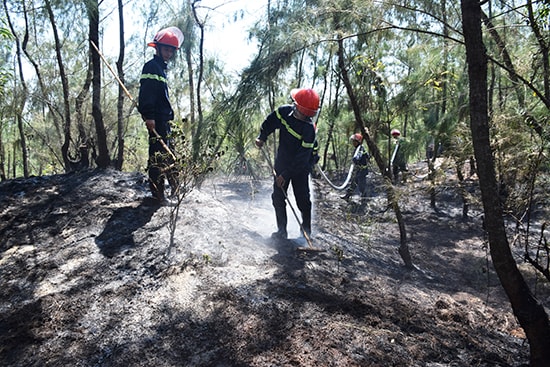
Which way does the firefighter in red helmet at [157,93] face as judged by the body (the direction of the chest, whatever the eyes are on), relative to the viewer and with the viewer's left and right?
facing the viewer and to the right of the viewer

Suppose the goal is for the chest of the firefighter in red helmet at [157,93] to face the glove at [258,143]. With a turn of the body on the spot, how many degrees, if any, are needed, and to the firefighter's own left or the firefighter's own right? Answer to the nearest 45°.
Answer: approximately 45° to the firefighter's own left

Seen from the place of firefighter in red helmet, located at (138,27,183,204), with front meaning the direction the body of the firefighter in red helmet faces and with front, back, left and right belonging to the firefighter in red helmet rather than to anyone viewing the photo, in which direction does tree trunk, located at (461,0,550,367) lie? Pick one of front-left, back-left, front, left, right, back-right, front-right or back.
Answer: front

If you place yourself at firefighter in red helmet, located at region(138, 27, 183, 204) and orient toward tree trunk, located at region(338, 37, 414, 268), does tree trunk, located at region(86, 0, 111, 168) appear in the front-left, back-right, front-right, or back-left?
back-left

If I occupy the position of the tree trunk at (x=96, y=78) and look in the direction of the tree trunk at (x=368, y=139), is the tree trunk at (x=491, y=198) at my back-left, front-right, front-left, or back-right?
front-right

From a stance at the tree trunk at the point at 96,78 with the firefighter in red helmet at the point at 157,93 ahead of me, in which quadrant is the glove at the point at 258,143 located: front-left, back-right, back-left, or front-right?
front-left

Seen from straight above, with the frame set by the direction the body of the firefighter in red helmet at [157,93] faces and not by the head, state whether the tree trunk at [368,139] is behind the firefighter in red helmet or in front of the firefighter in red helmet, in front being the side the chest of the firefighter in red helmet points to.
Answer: in front

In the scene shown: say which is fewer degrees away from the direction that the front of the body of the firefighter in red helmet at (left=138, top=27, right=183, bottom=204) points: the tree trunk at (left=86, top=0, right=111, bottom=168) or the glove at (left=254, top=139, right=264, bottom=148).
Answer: the glove

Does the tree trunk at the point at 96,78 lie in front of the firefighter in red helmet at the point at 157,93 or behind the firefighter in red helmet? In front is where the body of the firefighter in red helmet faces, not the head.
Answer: behind
